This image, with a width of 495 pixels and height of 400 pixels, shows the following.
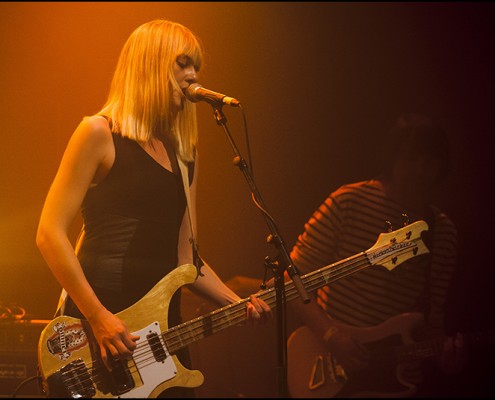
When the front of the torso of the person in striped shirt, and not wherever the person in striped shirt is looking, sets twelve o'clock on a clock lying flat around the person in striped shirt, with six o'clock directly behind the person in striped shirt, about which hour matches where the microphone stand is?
The microphone stand is roughly at 2 o'clock from the person in striped shirt.

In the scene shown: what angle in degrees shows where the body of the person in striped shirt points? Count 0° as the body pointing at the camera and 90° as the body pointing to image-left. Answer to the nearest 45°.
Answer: approximately 315°

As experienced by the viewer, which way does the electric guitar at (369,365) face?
facing the viewer

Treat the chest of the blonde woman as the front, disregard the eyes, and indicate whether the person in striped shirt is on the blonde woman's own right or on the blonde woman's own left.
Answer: on the blonde woman's own left

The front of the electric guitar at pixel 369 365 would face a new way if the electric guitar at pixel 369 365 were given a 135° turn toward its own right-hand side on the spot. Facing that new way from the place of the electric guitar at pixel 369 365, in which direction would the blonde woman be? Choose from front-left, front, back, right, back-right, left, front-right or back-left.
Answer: left

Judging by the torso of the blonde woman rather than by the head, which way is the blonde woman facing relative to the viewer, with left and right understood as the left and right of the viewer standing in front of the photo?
facing the viewer and to the right of the viewer

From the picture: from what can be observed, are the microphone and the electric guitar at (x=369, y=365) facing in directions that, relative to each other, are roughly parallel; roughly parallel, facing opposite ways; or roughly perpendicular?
roughly perpendicular

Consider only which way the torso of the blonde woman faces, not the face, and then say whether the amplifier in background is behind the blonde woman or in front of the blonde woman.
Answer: behind

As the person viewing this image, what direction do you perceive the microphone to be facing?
facing to the left of the viewer

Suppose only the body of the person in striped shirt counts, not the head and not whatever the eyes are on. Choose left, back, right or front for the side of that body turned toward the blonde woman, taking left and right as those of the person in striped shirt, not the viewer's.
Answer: right

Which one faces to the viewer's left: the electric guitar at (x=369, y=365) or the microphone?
the microphone
